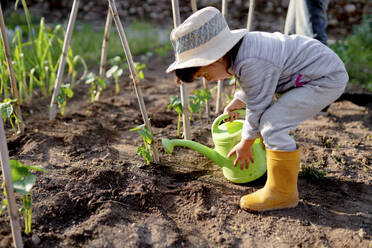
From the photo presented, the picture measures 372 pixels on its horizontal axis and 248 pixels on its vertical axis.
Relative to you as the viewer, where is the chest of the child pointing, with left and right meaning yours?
facing to the left of the viewer

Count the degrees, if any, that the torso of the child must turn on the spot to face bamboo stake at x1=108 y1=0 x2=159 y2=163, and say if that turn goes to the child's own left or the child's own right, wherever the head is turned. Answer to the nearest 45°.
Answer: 0° — they already face it

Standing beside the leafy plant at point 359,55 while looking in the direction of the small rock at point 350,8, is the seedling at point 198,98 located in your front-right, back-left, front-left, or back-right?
back-left

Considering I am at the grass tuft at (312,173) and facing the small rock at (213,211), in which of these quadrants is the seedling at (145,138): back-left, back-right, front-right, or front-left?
front-right

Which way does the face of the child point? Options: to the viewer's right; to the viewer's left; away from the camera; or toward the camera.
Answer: to the viewer's left
